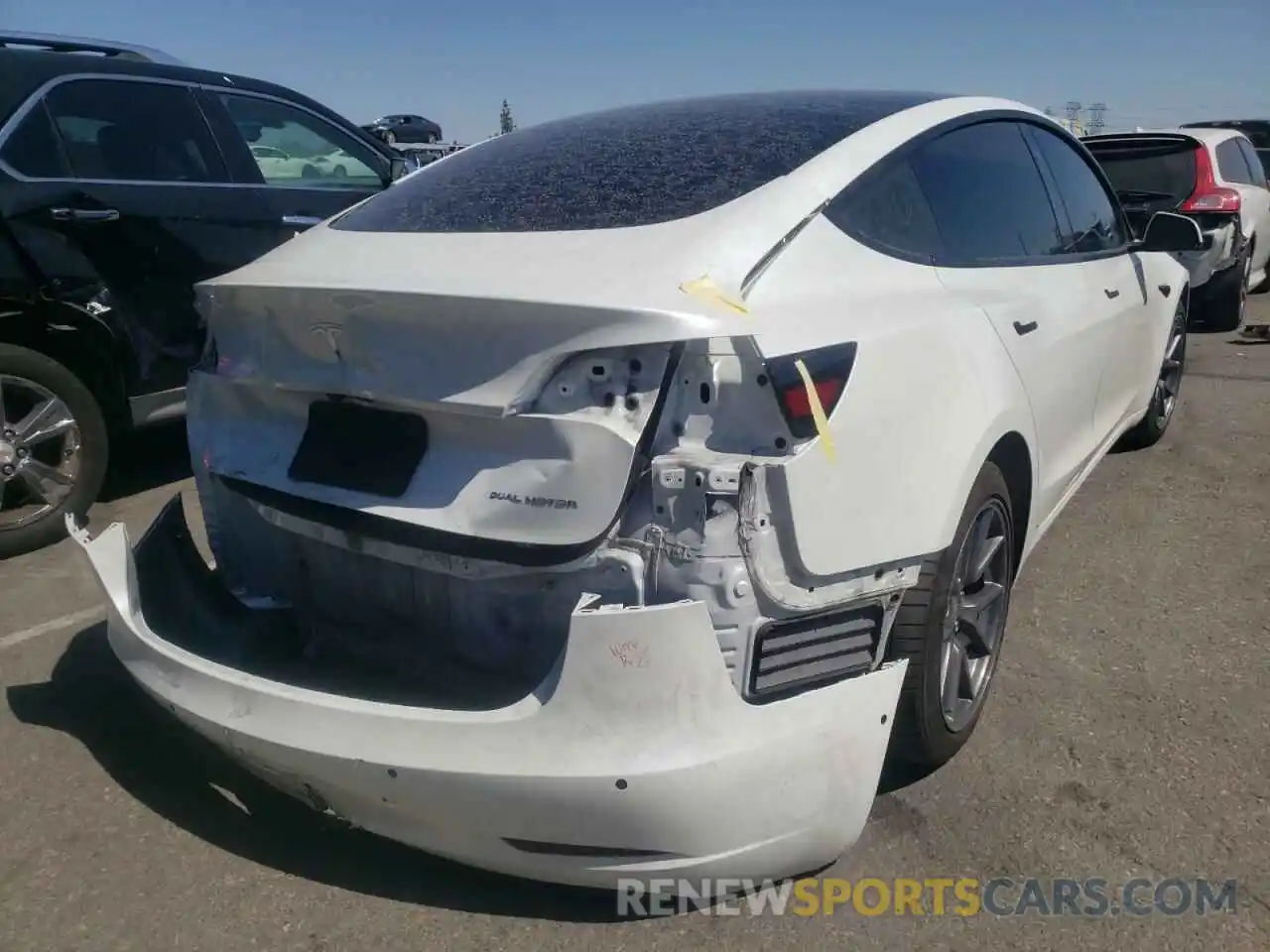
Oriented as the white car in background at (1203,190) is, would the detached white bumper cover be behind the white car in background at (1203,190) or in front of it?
behind

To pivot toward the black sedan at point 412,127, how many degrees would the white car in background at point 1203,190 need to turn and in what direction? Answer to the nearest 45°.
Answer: approximately 90° to its left

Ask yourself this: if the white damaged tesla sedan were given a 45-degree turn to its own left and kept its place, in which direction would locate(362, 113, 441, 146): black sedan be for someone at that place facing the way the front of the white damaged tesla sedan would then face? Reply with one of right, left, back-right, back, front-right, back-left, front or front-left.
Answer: front

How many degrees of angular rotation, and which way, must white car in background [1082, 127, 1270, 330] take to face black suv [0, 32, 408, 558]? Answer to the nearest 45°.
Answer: approximately 180°

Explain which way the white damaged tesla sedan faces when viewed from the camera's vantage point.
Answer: facing away from the viewer and to the right of the viewer

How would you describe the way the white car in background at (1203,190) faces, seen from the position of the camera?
facing away from the viewer and to the right of the viewer

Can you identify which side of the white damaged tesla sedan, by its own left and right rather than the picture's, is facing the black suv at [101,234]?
left
